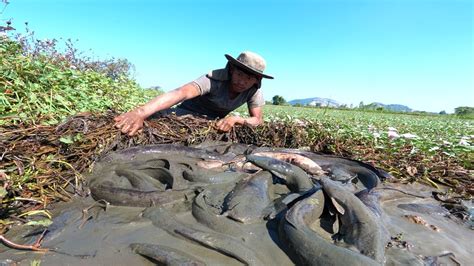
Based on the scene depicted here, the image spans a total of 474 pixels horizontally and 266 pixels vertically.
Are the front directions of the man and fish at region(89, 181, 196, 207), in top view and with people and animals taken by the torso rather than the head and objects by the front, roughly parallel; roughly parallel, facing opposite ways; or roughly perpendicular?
roughly perpendicular

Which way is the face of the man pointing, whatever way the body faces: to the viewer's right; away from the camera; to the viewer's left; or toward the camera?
toward the camera

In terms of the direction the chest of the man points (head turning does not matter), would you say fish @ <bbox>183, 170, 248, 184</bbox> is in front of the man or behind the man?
in front

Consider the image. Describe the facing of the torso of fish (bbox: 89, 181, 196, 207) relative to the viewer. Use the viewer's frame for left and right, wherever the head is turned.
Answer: facing to the left of the viewer

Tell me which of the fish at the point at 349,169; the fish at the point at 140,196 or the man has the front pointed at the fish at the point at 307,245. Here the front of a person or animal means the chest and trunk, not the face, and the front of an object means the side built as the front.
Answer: the man

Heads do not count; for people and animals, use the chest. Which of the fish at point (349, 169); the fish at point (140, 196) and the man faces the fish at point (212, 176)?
the man

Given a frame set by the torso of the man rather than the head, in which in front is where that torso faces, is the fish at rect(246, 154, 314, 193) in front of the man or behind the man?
in front

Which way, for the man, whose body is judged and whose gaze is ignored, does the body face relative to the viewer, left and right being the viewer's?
facing the viewer
